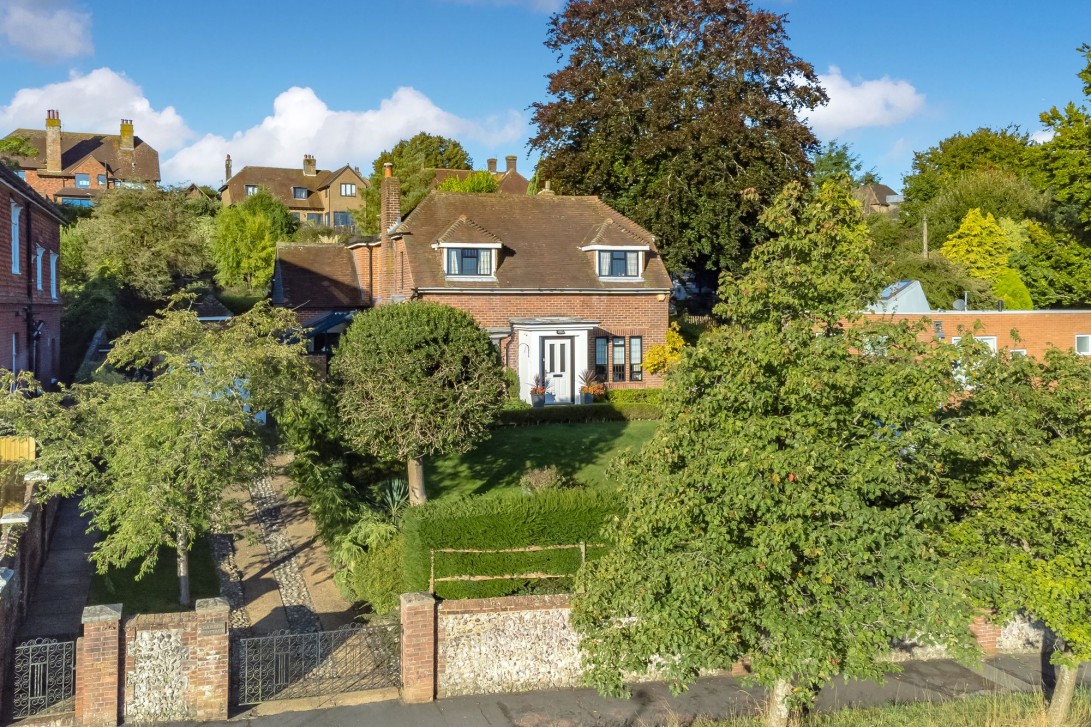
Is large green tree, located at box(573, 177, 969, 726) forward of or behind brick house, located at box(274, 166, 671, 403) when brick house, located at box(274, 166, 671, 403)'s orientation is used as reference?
forward

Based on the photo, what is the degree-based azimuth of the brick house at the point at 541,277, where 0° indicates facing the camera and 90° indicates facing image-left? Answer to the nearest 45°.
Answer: approximately 0°

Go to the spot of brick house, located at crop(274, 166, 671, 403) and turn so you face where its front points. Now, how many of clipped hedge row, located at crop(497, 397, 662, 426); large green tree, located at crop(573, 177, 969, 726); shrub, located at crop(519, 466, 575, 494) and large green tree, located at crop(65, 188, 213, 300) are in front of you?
3

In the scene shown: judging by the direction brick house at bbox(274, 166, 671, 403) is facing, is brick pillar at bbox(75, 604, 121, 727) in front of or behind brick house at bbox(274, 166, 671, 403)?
in front

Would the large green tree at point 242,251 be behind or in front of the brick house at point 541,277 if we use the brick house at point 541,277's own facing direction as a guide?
behind

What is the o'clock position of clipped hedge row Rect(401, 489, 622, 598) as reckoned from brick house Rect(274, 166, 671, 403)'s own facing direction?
The clipped hedge row is roughly at 12 o'clock from the brick house.

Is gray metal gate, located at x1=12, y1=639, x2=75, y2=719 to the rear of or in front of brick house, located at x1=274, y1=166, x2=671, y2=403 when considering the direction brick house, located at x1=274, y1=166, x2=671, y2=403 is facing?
in front

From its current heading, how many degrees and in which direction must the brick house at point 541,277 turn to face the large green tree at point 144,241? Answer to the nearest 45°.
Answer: approximately 135° to its right

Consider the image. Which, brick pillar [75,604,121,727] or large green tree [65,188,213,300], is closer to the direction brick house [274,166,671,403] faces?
the brick pillar

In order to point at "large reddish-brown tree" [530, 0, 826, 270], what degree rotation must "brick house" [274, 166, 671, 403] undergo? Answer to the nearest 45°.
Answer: approximately 135° to its left

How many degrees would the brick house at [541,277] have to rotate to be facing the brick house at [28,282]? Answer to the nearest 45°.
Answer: approximately 90° to its right

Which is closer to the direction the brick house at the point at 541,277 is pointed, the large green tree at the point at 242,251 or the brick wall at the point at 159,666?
the brick wall
